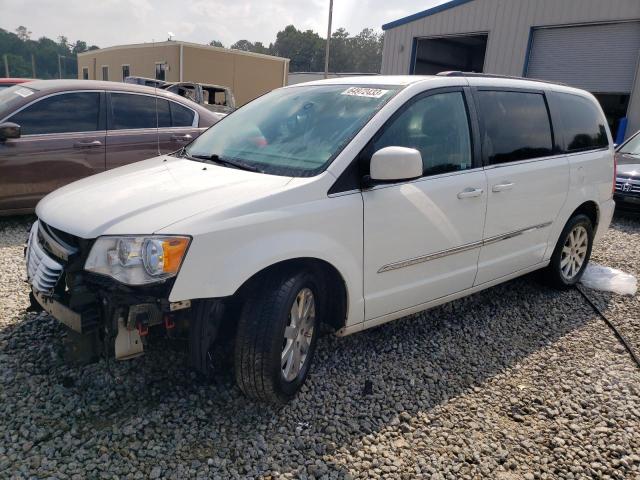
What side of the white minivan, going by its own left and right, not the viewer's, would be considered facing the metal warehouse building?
back

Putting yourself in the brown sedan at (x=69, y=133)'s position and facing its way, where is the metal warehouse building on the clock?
The metal warehouse building is roughly at 5 o'clock from the brown sedan.

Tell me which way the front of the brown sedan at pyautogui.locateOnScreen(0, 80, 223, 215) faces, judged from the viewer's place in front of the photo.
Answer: facing to the left of the viewer

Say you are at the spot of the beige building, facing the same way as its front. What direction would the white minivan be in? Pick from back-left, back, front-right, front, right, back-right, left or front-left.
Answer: front-left

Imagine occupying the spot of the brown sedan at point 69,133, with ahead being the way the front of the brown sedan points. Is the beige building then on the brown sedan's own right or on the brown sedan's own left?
on the brown sedan's own right

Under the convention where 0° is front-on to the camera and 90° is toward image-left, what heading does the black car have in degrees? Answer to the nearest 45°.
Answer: approximately 45°

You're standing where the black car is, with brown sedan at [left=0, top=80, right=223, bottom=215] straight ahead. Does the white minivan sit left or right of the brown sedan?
left
